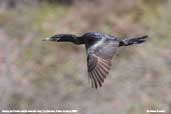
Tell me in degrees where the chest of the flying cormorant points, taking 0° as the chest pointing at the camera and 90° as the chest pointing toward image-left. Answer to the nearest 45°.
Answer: approximately 90°
